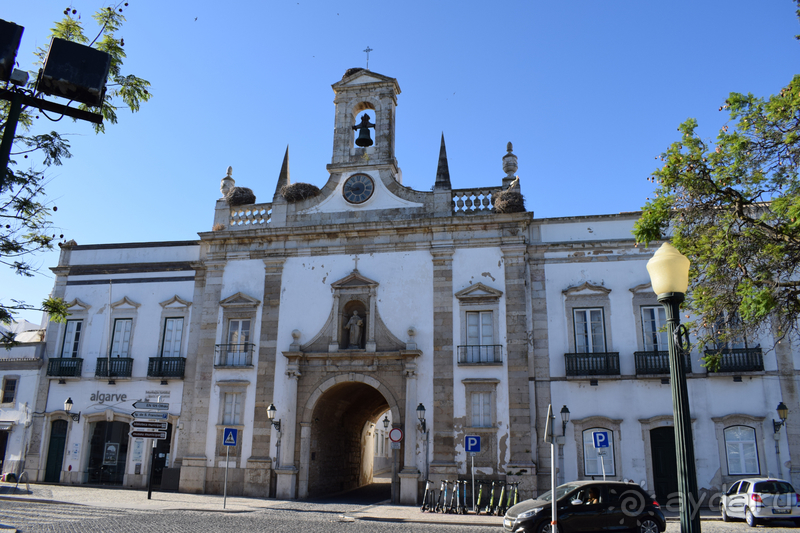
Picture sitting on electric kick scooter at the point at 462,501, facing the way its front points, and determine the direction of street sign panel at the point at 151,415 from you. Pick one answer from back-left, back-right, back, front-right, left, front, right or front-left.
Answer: right

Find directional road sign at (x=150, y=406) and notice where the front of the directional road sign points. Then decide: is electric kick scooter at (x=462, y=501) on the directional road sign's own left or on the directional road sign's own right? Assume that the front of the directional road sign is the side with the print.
on the directional road sign's own left

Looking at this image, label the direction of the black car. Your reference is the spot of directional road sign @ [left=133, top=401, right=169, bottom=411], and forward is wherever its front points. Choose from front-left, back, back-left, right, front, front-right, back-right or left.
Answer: front-left

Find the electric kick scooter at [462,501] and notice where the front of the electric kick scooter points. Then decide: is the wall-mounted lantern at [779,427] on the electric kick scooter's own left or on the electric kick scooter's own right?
on the electric kick scooter's own left

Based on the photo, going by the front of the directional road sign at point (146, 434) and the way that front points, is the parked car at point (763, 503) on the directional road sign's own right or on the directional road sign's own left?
on the directional road sign's own left

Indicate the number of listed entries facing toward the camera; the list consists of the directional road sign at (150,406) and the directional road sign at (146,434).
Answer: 2

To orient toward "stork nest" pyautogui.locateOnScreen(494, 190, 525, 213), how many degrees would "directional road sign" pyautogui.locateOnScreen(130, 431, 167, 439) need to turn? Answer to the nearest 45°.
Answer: approximately 90° to its left

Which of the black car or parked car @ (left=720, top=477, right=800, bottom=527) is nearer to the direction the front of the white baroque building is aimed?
the black car

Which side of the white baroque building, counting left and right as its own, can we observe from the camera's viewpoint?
front

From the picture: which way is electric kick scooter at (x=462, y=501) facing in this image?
toward the camera
